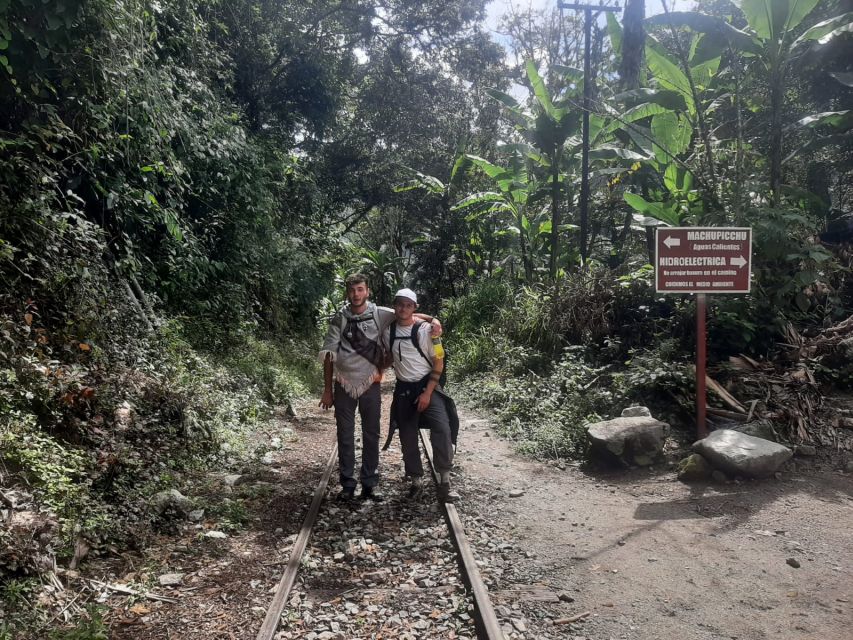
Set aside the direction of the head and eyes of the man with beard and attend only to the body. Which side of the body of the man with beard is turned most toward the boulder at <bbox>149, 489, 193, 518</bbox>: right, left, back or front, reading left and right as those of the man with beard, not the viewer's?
right

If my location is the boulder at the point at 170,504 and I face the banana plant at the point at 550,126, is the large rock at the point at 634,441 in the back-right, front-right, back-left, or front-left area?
front-right

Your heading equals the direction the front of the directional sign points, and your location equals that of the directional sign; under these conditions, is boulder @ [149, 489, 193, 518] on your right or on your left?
on your right

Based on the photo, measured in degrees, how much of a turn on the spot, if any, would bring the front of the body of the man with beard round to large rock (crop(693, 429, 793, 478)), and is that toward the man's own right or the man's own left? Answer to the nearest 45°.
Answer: approximately 90° to the man's own left

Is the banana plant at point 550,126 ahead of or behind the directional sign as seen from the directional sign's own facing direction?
behind

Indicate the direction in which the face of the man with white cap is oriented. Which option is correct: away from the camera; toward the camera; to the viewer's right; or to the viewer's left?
toward the camera

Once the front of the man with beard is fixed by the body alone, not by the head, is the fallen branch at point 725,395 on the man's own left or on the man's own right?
on the man's own left

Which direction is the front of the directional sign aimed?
toward the camera

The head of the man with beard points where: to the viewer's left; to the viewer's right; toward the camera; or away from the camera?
toward the camera

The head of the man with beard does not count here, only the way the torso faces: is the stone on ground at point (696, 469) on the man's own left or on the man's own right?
on the man's own left

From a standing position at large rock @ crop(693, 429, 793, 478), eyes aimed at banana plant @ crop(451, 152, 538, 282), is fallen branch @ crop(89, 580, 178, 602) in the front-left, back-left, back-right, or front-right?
back-left

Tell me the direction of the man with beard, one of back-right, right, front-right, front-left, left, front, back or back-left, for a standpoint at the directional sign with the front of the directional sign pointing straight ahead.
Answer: front-right

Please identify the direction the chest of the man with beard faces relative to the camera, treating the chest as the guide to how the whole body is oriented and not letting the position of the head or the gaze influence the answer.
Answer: toward the camera

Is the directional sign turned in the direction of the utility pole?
no

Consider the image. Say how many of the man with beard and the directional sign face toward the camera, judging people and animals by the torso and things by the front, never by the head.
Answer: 2

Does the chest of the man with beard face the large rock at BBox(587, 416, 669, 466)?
no

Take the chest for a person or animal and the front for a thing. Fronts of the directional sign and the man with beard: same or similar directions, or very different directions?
same or similar directions
